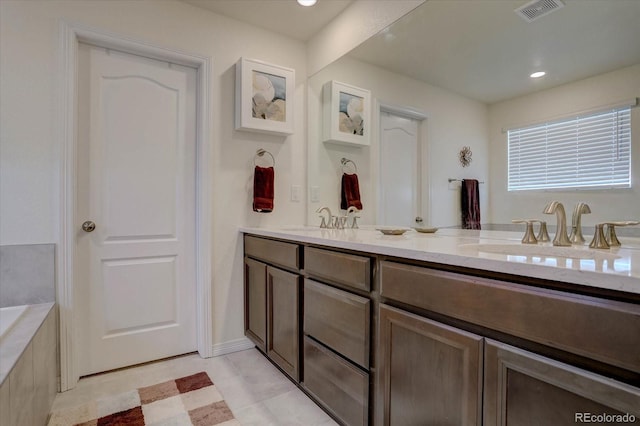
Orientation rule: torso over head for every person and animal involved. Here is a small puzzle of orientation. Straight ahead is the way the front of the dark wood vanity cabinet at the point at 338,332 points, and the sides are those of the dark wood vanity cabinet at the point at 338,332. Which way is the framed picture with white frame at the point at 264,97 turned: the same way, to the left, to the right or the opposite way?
to the left

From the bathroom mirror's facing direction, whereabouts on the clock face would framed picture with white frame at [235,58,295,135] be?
The framed picture with white frame is roughly at 2 o'clock from the bathroom mirror.

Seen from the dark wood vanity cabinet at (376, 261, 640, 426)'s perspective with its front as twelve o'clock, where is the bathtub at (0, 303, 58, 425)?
The bathtub is roughly at 1 o'clock from the dark wood vanity cabinet.

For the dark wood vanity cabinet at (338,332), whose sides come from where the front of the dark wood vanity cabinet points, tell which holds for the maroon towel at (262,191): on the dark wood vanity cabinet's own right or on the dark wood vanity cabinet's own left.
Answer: on the dark wood vanity cabinet's own right

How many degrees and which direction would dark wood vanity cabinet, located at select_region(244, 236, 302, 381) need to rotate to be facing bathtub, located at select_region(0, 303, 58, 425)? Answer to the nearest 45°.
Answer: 0° — it already faces it

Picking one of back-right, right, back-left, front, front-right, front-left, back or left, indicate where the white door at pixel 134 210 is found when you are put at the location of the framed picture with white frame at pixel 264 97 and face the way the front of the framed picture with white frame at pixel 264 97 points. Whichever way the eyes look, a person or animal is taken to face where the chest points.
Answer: back-right

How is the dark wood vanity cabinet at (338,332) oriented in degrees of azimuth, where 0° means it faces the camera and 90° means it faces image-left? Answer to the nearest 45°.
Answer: approximately 45°

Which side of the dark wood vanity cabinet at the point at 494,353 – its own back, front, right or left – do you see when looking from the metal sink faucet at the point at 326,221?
right
